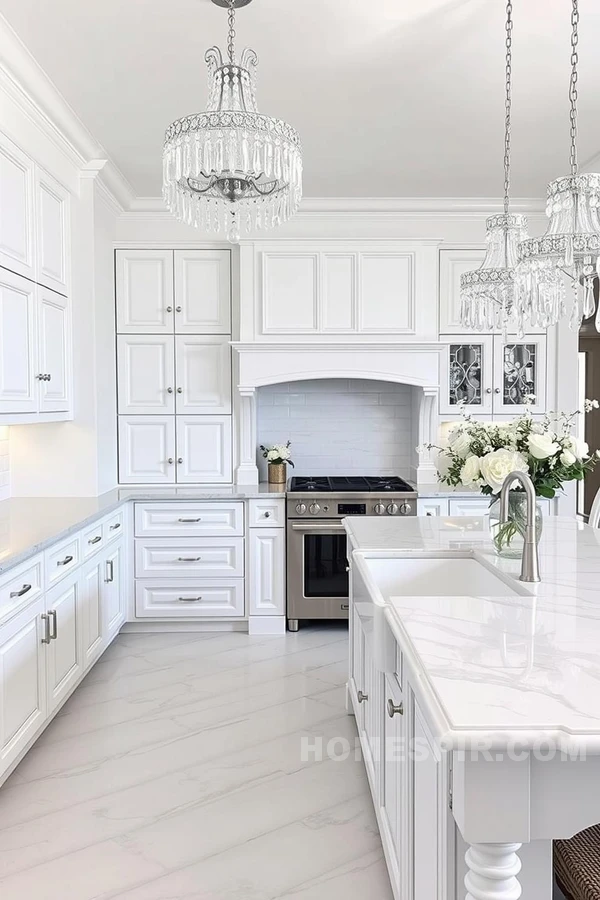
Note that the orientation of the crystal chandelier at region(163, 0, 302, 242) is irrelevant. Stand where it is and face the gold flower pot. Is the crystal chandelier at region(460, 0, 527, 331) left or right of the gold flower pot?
right

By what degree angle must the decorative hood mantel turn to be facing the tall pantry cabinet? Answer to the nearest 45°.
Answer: approximately 90° to its right

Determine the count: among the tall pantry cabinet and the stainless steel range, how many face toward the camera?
2

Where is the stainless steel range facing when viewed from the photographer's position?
facing the viewer

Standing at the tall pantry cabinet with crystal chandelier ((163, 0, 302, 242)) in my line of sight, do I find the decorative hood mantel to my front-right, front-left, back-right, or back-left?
front-left

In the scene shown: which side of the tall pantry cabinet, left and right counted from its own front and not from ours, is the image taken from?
front

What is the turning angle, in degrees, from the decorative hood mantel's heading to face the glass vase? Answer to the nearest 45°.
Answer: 0° — it already faces it

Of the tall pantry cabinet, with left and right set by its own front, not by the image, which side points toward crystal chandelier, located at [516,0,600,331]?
front

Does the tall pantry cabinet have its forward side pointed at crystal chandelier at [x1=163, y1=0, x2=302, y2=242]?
yes

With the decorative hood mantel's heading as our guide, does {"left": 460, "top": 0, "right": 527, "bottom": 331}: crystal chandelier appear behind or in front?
in front

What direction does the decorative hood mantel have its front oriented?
toward the camera
